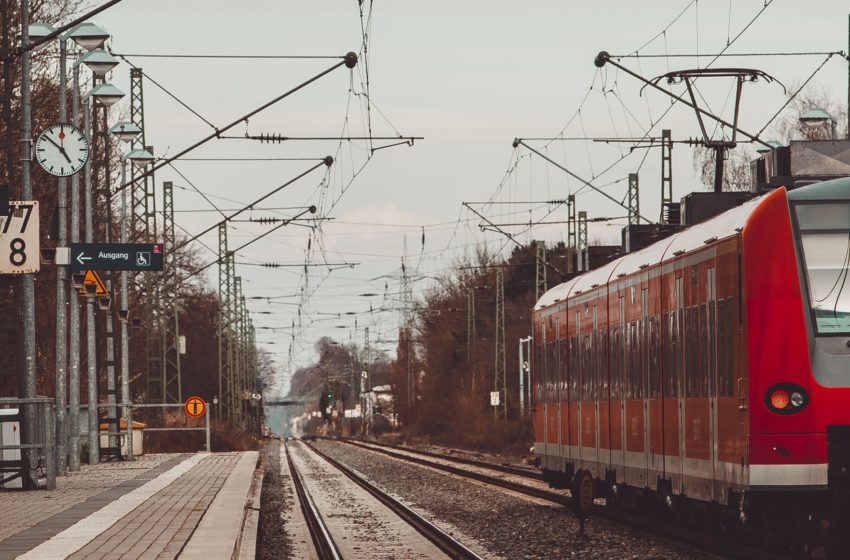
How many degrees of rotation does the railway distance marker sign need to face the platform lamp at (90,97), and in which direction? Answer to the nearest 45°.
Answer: approximately 180°

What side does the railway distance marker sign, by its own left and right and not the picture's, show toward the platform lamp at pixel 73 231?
back

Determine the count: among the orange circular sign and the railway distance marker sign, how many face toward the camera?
2

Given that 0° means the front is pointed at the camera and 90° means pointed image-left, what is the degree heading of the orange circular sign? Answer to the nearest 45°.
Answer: approximately 0°

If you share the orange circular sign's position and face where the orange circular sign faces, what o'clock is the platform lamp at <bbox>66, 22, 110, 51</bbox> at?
The platform lamp is roughly at 12 o'clock from the orange circular sign.

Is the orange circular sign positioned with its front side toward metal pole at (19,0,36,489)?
yes

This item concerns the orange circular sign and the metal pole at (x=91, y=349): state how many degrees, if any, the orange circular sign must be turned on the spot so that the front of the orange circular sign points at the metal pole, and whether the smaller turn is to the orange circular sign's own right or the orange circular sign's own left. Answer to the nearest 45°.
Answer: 0° — it already faces it

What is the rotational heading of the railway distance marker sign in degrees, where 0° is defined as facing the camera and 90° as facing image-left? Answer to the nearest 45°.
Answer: approximately 0°

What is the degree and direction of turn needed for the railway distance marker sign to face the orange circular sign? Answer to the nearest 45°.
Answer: approximately 180°

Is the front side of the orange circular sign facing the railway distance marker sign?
yes
